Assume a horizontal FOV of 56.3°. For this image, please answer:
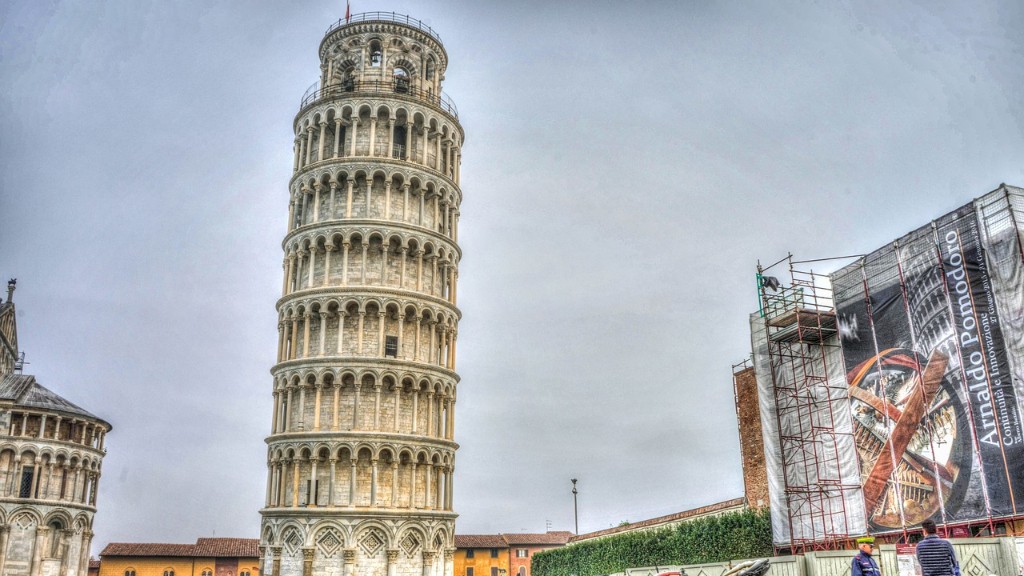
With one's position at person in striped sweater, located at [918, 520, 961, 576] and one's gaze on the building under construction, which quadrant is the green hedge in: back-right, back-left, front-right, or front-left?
front-left

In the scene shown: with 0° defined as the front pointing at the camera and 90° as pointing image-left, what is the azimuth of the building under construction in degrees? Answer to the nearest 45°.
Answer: approximately 45°

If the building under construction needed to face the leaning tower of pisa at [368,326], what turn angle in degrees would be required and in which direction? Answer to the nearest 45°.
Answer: approximately 45° to its right

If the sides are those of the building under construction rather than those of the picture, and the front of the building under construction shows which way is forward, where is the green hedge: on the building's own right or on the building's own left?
on the building's own right

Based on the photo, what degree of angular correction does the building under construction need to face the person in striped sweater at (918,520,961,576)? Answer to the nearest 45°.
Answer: approximately 45° to its left

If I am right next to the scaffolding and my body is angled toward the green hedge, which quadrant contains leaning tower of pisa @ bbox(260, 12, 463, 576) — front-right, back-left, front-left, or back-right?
front-left
